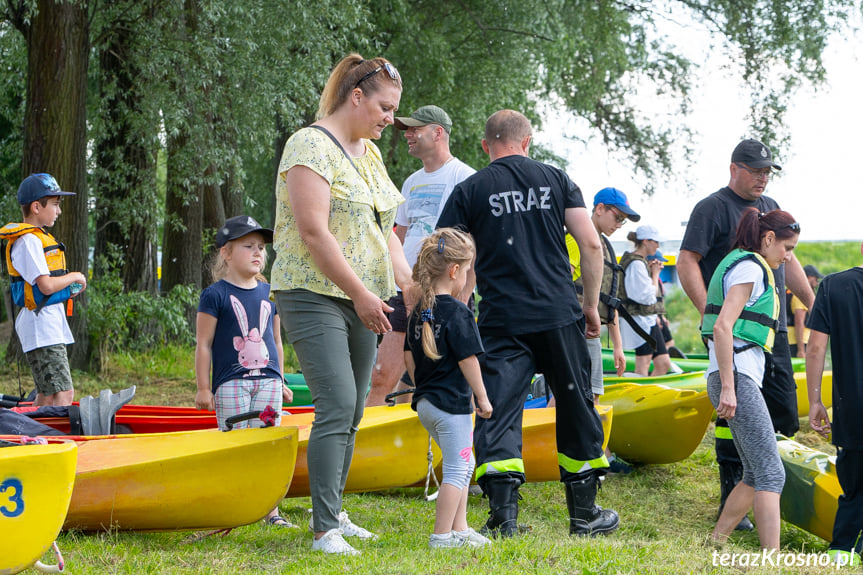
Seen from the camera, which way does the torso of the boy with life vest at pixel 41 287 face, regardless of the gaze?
to the viewer's right

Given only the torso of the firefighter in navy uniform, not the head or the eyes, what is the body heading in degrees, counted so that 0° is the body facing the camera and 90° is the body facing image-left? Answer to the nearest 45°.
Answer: approximately 180°

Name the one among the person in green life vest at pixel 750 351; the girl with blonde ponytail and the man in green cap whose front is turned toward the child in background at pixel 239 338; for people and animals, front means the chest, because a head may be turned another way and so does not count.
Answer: the man in green cap

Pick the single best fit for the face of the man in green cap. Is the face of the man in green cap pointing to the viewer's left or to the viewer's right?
to the viewer's left

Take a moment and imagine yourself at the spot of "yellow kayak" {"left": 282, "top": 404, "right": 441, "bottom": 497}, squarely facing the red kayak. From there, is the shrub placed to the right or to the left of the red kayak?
right

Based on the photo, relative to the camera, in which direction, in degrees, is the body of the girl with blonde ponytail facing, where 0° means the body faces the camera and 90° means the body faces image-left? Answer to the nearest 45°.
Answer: approximately 225°

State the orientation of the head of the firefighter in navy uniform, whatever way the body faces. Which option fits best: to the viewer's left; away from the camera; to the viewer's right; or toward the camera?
away from the camera

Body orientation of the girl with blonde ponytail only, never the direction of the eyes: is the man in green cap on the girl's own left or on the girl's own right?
on the girl's own left

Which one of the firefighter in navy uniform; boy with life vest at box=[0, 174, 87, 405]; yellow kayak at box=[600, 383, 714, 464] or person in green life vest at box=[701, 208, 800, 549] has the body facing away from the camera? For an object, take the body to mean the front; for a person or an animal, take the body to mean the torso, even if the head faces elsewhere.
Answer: the firefighter in navy uniform
